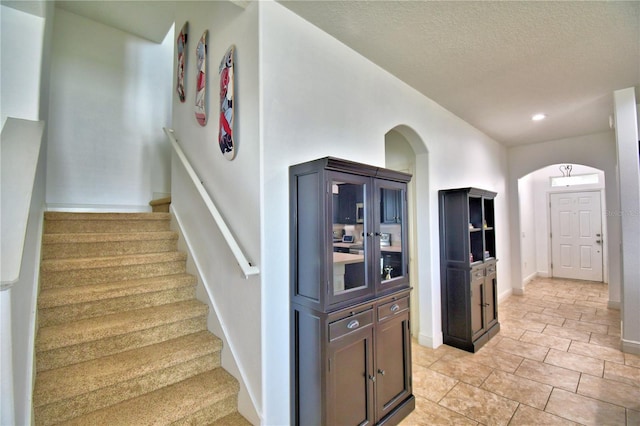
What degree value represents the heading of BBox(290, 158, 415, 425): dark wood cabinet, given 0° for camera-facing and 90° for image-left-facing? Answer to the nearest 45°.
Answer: approximately 315°

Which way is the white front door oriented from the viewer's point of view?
toward the camera

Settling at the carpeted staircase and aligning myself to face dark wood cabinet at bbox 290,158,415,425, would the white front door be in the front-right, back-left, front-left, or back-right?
front-left

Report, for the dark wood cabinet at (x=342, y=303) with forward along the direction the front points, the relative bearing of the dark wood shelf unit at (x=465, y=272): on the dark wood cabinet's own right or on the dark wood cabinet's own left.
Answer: on the dark wood cabinet's own left

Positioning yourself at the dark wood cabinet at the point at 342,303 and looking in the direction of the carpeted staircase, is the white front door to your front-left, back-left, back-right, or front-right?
back-right

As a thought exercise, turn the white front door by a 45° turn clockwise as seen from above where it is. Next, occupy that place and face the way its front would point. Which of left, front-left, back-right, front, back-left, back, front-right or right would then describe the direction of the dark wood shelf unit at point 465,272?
front-left

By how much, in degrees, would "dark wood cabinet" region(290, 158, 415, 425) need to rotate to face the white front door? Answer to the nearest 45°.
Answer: approximately 90° to its left

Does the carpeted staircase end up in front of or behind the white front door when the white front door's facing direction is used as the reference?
in front

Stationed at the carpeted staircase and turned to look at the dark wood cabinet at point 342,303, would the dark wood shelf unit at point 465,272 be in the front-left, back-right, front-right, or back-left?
front-left

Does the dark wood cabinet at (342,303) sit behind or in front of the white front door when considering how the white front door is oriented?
in front

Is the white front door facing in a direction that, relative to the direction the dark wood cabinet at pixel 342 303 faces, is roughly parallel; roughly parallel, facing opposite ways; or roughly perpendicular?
roughly perpendicular

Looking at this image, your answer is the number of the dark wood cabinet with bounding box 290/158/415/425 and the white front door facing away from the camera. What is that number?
0
